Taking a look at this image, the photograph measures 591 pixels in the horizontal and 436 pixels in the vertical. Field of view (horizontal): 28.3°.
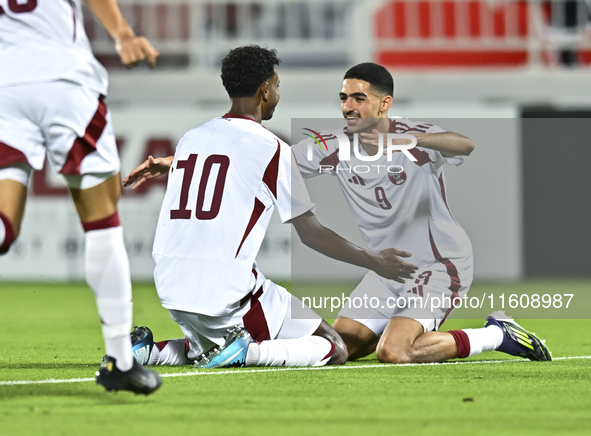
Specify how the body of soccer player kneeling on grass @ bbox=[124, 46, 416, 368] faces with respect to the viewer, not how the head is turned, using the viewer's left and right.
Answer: facing away from the viewer and to the right of the viewer

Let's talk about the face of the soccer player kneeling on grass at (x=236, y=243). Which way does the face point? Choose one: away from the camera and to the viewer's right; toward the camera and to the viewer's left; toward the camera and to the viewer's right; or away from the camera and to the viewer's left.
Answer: away from the camera and to the viewer's right
